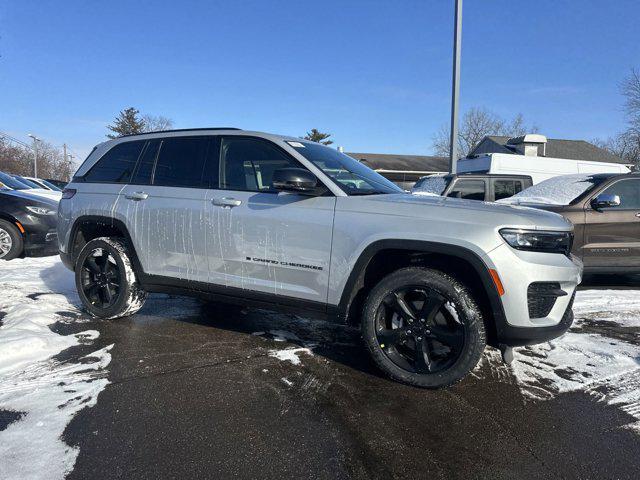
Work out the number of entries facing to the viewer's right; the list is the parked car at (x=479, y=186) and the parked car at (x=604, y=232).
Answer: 0

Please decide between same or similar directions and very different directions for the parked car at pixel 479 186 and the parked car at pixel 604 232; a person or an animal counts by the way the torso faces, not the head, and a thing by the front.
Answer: same or similar directions

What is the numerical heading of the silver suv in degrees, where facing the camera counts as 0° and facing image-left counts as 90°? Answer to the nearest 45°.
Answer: approximately 315°

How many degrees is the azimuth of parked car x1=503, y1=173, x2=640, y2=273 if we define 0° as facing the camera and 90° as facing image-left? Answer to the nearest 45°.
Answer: approximately 45°

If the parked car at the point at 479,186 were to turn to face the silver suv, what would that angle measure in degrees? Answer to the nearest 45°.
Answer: approximately 45° to its left

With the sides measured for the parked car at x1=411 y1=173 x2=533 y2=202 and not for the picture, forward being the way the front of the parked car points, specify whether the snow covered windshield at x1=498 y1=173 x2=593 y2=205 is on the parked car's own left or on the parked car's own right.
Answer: on the parked car's own left

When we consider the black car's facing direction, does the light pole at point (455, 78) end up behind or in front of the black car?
in front

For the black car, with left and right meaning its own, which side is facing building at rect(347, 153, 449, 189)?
left

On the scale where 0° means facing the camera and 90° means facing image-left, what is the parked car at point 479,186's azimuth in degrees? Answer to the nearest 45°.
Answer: approximately 45°

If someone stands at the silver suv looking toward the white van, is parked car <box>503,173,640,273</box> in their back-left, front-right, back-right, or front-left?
front-right

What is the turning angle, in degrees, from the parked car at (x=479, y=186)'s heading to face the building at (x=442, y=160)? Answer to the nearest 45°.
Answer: approximately 135° to its right

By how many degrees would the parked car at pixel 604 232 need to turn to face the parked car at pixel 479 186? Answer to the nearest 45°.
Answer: approximately 90° to its right

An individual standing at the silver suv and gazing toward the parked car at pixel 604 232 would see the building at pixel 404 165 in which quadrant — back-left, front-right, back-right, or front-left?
front-left

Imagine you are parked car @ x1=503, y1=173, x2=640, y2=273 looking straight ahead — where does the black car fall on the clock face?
The black car is roughly at 1 o'clock from the parked car.

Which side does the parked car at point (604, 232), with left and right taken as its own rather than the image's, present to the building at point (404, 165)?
right
